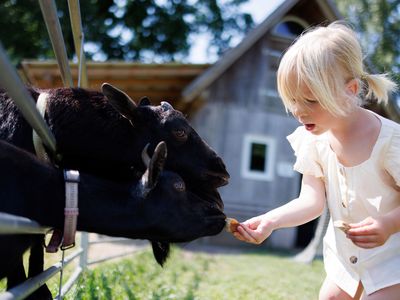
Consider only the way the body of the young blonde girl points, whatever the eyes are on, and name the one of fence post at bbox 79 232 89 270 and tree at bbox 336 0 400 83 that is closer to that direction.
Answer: the fence post

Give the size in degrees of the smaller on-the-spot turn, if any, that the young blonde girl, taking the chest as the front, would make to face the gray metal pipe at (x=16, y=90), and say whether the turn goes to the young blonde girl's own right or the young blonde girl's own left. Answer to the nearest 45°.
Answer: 0° — they already face it

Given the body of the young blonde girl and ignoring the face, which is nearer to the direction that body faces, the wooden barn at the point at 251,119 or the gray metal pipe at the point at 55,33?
the gray metal pipe

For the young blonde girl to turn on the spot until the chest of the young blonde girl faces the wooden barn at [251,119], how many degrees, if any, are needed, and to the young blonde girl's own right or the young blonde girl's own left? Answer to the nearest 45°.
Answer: approximately 135° to the young blonde girl's own right

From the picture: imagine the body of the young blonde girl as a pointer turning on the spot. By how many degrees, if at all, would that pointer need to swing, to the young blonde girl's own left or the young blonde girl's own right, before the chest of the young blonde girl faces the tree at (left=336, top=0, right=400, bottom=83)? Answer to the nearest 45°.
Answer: approximately 135° to the young blonde girl's own right

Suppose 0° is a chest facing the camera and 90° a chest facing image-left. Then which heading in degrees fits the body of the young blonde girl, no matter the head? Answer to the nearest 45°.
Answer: approximately 45°

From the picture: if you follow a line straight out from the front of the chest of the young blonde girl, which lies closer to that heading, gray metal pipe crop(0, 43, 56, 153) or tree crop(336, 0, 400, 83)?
the gray metal pipe
